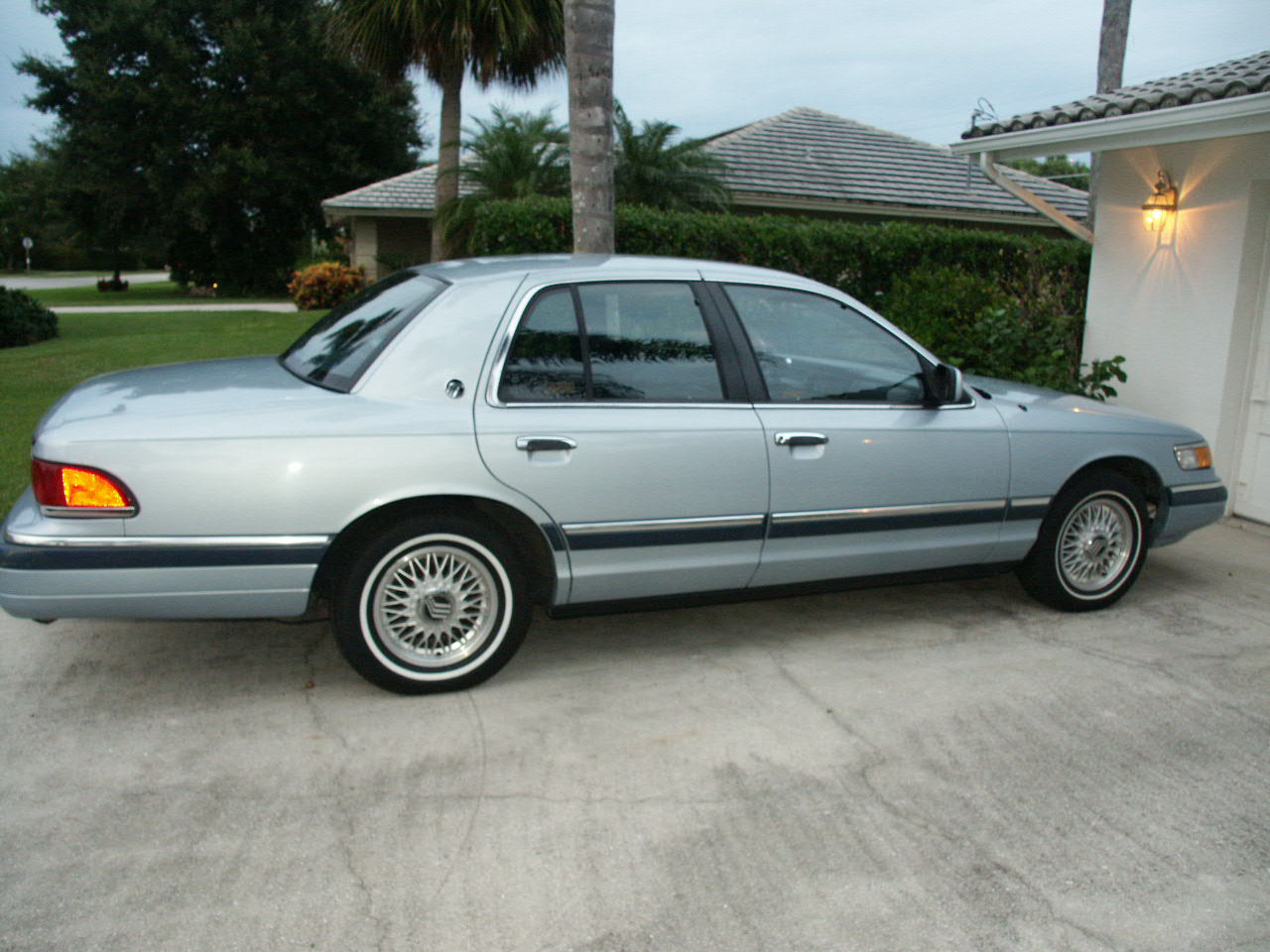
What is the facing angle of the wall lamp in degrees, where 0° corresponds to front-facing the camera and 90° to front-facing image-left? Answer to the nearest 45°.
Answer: approximately 45°

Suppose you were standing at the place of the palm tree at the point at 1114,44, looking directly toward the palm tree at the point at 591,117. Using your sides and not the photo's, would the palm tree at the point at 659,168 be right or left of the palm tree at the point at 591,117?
right

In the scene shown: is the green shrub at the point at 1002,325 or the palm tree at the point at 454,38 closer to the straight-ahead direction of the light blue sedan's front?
the green shrub

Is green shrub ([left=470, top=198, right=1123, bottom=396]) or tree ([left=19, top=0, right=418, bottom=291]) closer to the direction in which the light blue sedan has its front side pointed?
the green shrub

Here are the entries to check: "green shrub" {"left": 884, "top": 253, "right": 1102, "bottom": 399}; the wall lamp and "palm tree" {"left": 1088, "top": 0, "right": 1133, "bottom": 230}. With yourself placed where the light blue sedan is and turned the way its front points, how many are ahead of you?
3

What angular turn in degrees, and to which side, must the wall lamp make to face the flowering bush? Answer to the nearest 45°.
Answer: approximately 90° to its right

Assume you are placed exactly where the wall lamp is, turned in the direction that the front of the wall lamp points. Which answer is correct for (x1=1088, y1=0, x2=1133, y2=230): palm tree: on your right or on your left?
on your right

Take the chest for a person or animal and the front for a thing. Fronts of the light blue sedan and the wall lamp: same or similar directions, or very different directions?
very different directions

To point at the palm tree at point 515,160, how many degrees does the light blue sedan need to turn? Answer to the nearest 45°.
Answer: approximately 45° to its left

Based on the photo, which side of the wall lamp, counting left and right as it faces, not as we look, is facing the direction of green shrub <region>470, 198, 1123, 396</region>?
right

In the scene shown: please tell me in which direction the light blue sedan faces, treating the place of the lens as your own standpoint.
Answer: facing away from the viewer and to the right of the viewer

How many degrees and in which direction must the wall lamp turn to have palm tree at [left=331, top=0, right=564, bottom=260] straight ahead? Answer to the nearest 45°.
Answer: approximately 90° to its right

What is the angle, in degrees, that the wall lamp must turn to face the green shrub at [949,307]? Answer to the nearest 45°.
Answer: approximately 45° to its right

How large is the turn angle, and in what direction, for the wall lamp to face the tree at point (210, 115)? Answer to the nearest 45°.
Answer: approximately 90° to its right
